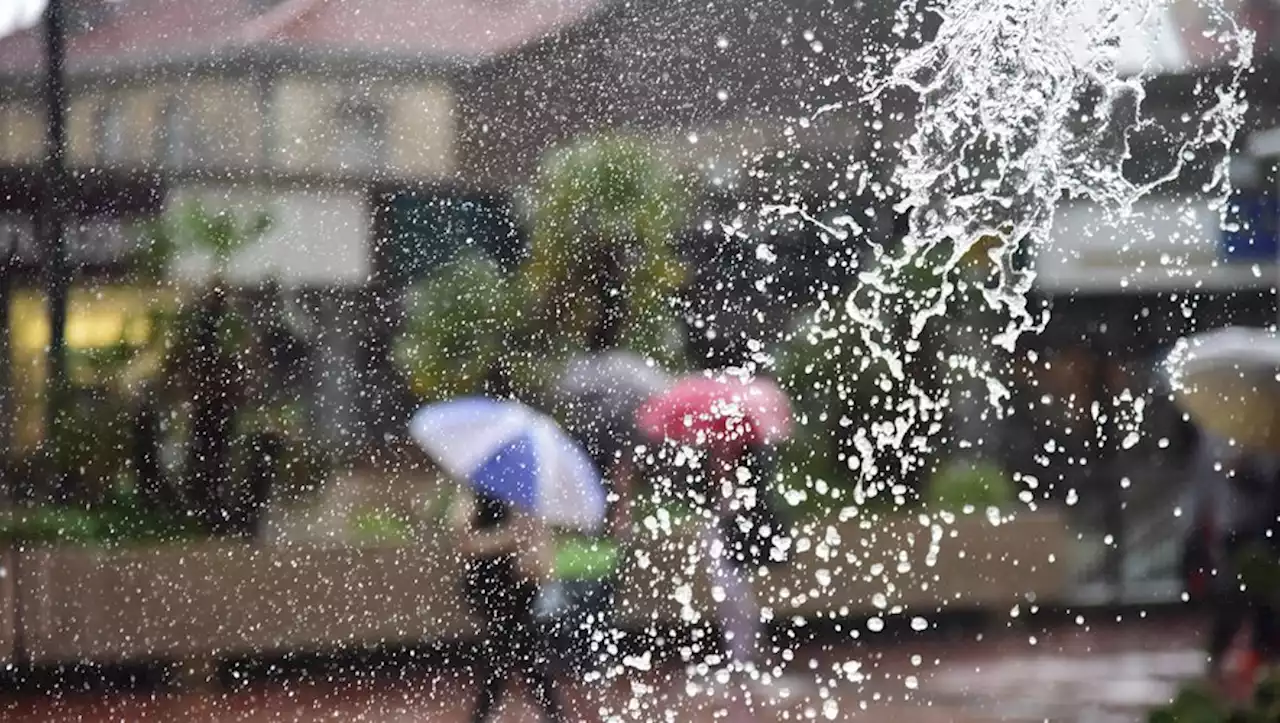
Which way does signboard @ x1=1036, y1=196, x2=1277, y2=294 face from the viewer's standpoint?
toward the camera

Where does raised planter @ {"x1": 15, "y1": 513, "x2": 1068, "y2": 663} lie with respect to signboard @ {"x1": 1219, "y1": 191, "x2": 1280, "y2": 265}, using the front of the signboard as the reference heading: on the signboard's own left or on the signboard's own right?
on the signboard's own right

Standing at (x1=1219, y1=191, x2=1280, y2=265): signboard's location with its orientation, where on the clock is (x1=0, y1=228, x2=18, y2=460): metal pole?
The metal pole is roughly at 2 o'clock from the signboard.

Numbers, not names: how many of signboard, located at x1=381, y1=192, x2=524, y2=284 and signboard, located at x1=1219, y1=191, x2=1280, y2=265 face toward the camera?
2

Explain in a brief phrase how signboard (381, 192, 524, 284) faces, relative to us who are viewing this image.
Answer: facing the viewer

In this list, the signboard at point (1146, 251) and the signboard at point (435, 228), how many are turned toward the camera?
2
